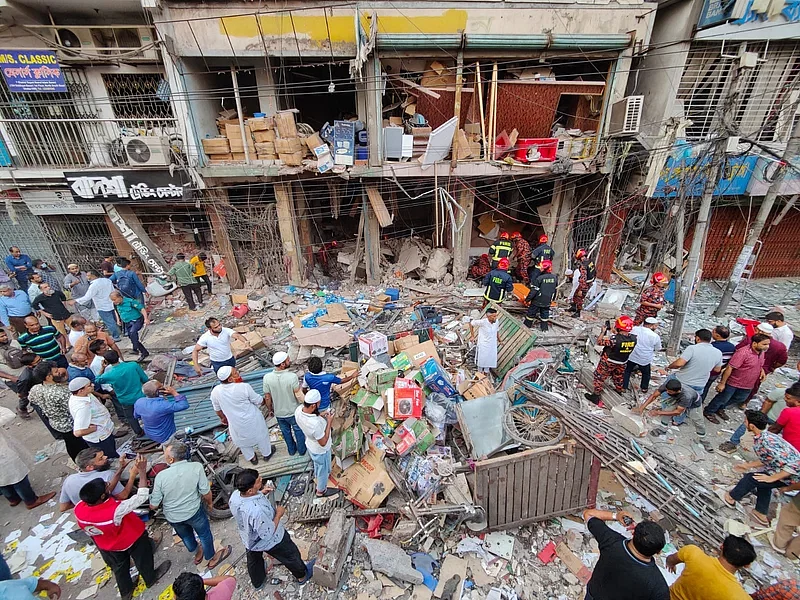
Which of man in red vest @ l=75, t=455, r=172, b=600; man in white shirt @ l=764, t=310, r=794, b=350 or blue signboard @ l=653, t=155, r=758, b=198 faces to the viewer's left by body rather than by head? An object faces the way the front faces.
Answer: the man in white shirt

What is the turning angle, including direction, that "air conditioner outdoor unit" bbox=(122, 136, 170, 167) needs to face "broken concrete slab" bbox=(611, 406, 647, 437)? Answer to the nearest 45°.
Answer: approximately 45° to its left

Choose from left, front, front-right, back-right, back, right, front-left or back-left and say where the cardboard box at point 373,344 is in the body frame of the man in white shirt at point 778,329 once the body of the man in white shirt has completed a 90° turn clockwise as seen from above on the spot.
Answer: back-left

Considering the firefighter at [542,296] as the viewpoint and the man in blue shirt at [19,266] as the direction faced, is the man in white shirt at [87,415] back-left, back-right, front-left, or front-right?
front-left

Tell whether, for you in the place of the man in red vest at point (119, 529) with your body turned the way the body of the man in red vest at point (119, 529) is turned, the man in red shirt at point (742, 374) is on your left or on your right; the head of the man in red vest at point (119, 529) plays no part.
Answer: on your right

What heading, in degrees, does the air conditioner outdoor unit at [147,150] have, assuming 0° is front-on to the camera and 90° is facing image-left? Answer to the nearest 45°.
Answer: approximately 0°

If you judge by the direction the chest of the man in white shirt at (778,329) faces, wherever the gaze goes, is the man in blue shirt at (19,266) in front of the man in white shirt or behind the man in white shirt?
in front

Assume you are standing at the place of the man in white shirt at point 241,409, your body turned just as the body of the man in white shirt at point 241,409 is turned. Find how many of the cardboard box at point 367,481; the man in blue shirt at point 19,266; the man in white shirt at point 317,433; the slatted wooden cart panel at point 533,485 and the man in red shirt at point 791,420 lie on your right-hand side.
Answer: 4

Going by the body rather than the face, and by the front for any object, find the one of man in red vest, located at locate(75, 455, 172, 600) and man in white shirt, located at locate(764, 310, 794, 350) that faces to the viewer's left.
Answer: the man in white shirt

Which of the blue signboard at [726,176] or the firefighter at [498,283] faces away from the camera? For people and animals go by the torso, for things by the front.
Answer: the firefighter

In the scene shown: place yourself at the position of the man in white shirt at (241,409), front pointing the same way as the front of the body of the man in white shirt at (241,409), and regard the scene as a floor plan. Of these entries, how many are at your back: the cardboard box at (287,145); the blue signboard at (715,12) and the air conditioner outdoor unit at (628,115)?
0

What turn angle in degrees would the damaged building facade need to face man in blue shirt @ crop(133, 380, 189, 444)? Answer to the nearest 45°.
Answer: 0° — it already faces them

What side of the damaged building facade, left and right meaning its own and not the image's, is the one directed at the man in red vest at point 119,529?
front

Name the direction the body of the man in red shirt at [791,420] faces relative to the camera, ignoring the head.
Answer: to the viewer's left

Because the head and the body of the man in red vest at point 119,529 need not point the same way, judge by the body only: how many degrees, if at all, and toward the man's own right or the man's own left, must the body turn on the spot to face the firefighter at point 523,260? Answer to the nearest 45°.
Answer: approximately 45° to the man's own right

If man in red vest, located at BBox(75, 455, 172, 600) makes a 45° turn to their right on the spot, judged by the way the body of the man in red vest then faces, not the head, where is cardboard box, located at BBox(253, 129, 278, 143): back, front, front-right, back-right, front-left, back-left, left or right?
front-left

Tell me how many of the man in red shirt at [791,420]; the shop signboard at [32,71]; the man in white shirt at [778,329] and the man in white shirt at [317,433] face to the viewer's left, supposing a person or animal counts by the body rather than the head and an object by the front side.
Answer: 2

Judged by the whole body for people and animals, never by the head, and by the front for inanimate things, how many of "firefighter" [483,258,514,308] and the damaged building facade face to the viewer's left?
0
